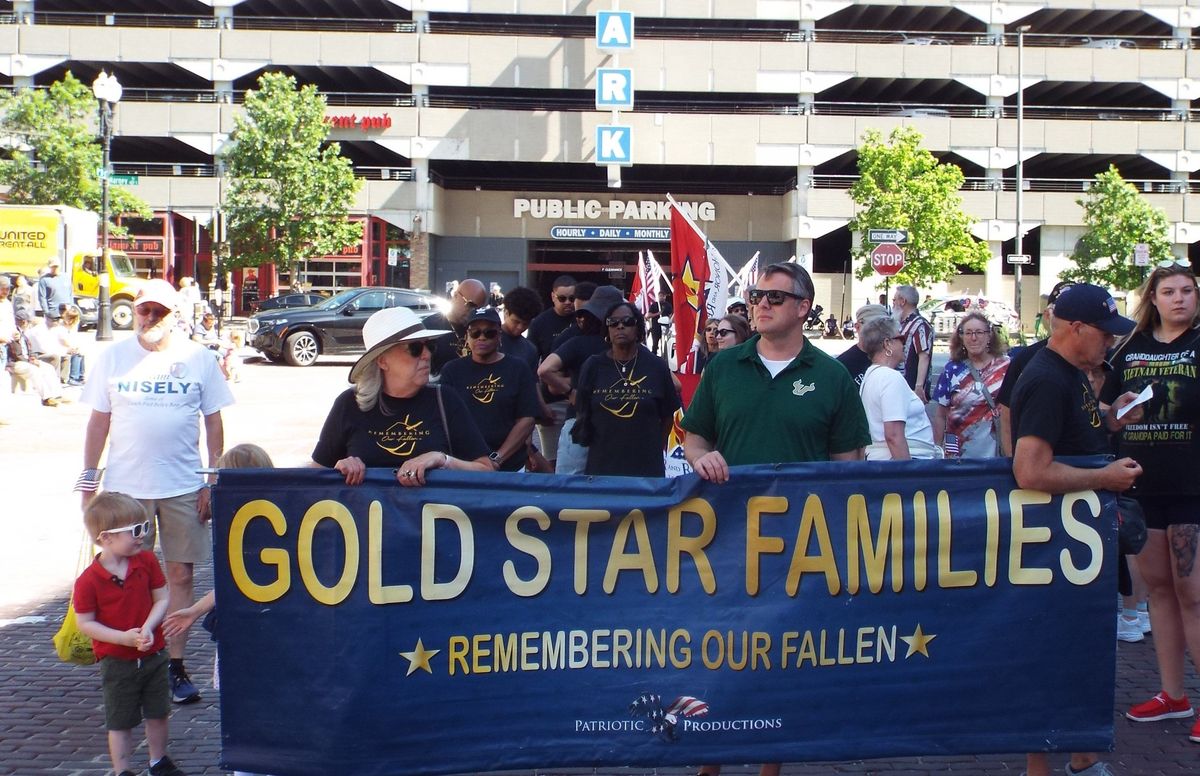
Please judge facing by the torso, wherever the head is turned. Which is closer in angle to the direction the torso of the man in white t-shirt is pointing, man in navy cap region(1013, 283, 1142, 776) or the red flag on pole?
the man in navy cap

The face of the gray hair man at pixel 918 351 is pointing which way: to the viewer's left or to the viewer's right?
to the viewer's left

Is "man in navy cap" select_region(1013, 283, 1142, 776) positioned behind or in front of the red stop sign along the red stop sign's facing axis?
in front

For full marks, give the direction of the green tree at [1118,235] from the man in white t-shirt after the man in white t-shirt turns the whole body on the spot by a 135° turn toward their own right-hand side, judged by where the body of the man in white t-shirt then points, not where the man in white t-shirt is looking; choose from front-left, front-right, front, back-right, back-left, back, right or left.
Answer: right

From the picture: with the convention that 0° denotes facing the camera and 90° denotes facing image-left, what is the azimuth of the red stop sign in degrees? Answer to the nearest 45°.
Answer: approximately 0°

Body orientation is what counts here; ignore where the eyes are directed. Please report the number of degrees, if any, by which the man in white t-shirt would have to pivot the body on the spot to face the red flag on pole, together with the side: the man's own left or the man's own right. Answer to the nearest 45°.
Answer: approximately 135° to the man's own left

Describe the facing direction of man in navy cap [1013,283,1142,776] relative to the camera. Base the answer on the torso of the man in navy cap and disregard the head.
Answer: to the viewer's right

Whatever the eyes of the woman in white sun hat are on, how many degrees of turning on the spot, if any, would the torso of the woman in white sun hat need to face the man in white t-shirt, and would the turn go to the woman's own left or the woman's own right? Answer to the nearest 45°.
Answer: approximately 135° to the woman's own right

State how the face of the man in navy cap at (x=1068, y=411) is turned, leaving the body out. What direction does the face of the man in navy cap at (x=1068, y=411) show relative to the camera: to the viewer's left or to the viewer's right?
to the viewer's right

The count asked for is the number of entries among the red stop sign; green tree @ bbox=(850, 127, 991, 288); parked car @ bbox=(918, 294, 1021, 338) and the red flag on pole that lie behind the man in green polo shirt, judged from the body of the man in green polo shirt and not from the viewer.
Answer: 4

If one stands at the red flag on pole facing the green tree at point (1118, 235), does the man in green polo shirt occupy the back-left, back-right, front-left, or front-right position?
back-right
